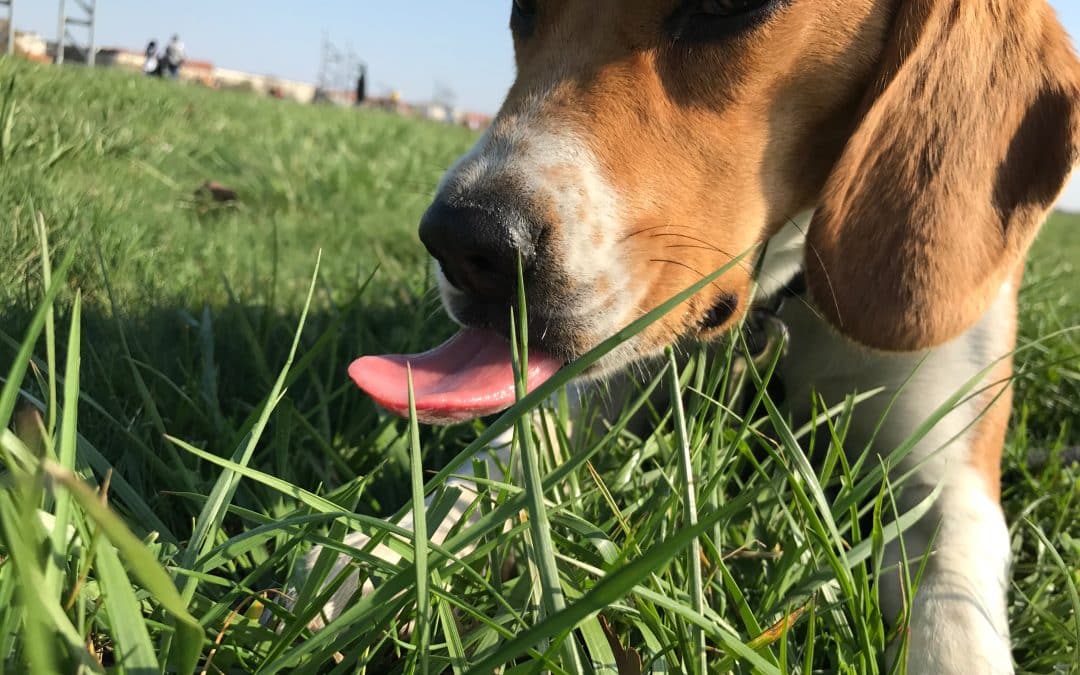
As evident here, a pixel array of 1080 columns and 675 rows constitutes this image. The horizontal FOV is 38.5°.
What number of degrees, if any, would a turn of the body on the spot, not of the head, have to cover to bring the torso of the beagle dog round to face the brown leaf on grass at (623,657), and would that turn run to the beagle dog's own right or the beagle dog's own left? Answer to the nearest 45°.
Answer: approximately 45° to the beagle dog's own left

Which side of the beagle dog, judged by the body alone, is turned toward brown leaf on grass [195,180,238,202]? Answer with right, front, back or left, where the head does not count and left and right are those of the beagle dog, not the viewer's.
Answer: right

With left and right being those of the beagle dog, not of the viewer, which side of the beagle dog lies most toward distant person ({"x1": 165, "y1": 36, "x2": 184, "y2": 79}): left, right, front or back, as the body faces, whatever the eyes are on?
right

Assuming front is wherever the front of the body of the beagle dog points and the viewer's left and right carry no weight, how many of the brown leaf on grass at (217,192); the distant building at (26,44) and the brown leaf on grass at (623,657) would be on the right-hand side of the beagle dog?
2

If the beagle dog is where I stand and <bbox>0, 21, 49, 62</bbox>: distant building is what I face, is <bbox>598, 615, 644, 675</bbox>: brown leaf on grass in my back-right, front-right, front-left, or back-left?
back-left

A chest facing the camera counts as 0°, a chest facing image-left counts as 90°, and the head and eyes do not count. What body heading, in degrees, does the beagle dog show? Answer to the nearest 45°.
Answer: approximately 45°

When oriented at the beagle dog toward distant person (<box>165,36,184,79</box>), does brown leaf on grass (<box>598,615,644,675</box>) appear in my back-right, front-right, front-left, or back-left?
back-left

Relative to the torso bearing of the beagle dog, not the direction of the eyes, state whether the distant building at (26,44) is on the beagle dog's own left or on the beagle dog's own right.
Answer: on the beagle dog's own right
